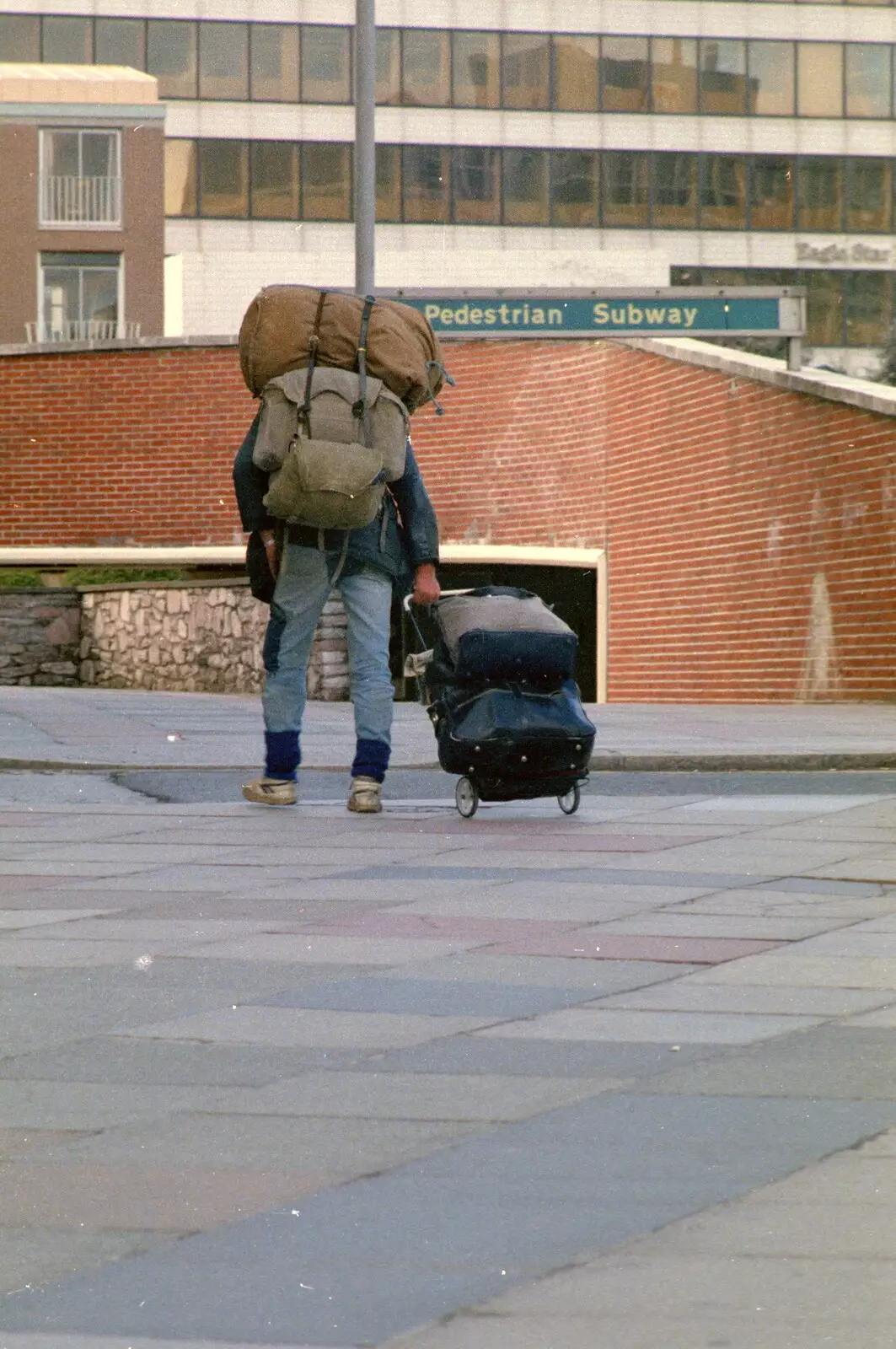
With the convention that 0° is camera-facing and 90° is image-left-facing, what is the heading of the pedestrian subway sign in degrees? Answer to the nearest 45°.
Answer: approximately 0°

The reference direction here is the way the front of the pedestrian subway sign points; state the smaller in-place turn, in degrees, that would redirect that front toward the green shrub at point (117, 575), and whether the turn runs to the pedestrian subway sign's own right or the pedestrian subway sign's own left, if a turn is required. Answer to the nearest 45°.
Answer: approximately 135° to the pedestrian subway sign's own right

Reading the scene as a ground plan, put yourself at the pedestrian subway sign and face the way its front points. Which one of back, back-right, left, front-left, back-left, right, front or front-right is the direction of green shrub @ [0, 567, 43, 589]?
back-right

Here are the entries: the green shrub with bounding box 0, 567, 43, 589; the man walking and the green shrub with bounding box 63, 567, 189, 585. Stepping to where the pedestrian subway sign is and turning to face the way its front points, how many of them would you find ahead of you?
1

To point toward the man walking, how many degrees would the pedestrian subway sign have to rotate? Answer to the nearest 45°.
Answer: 0° — it already faces them

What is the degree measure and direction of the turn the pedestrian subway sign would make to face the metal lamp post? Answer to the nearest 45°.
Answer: approximately 45° to its right
